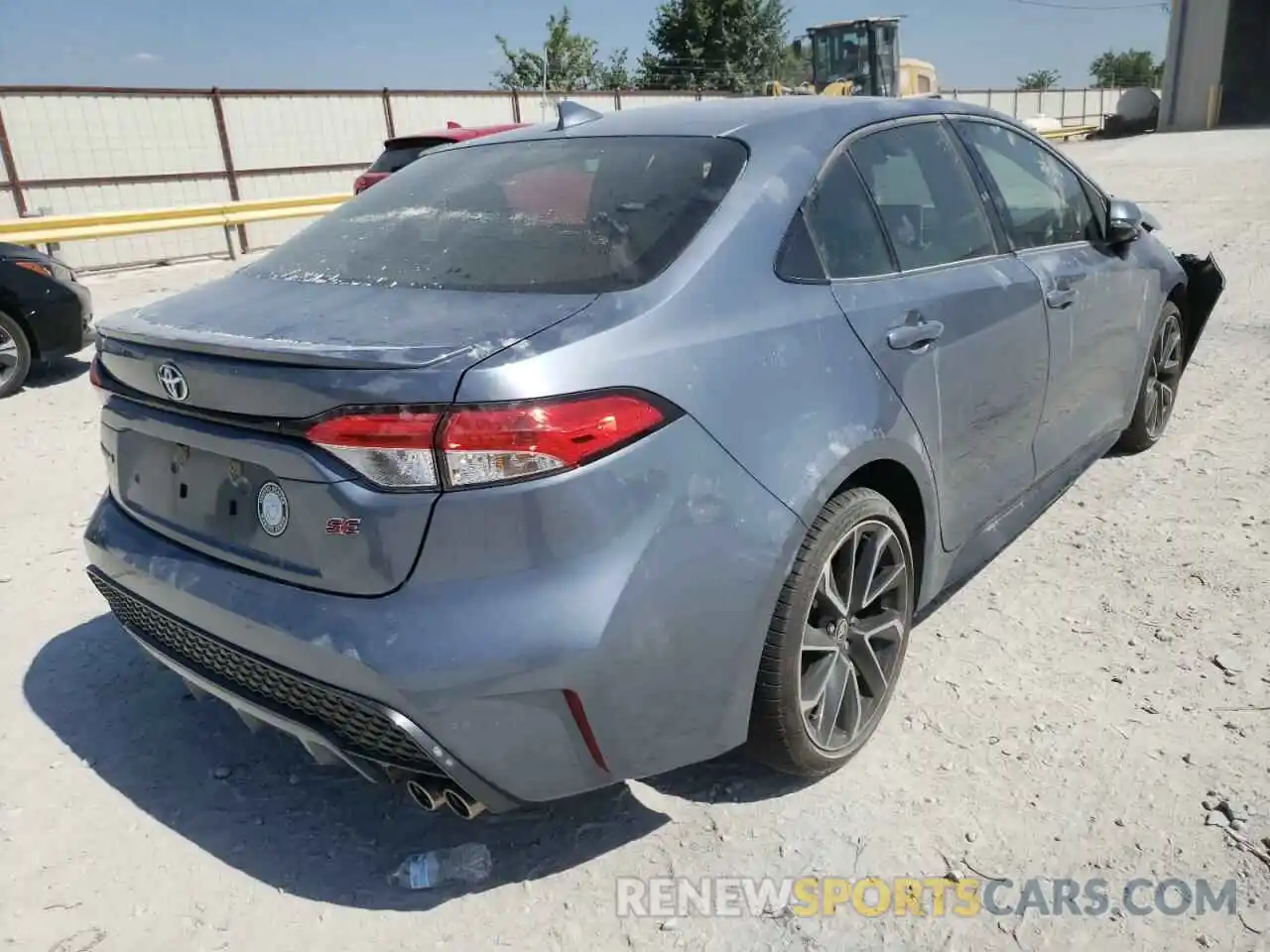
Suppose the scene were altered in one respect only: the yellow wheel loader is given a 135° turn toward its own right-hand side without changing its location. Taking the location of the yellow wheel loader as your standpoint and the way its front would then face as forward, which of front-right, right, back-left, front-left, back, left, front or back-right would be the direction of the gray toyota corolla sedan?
back

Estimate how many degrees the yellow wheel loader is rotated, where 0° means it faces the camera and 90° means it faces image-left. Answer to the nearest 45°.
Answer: approximately 45°

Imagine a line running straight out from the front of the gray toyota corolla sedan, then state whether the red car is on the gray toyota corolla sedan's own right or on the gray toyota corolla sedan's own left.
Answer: on the gray toyota corolla sedan's own left

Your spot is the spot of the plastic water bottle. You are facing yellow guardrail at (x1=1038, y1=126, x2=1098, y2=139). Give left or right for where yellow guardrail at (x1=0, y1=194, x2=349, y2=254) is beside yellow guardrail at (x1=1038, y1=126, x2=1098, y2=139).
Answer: left

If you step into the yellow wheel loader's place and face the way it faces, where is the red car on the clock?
The red car is roughly at 11 o'clock from the yellow wheel loader.

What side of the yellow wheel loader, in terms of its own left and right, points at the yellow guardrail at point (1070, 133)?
back

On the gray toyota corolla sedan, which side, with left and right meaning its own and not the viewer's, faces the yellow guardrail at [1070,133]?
front

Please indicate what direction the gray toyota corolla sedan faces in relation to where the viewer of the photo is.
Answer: facing away from the viewer and to the right of the viewer

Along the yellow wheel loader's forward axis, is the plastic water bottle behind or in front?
in front
